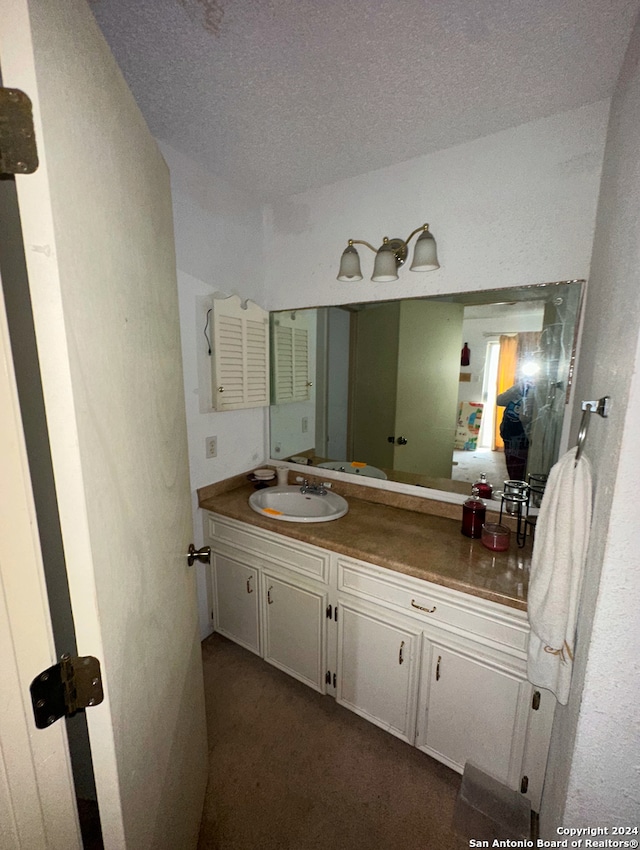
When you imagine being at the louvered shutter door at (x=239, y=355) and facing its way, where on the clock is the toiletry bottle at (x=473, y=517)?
The toiletry bottle is roughly at 12 o'clock from the louvered shutter door.

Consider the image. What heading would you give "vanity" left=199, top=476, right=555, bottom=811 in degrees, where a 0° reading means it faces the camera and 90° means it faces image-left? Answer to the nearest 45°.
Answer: approximately 45°

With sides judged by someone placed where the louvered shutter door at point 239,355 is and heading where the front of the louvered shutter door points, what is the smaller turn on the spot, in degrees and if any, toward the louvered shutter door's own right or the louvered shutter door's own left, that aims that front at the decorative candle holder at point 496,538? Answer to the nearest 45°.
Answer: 0° — it already faces it

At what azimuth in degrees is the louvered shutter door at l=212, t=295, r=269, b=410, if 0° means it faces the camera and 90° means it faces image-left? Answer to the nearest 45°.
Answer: approximately 315°

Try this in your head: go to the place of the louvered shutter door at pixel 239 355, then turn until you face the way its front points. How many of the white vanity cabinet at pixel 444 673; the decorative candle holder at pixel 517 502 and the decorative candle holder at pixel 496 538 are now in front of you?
3
